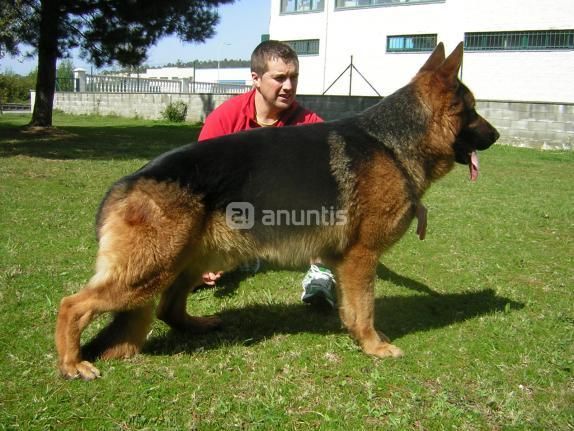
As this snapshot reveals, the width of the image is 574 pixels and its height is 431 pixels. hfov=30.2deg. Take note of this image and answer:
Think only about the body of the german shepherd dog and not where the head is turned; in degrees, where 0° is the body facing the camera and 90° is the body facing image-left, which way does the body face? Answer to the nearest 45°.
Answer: approximately 270°

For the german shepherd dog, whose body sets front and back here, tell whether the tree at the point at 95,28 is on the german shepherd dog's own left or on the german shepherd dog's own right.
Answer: on the german shepherd dog's own left

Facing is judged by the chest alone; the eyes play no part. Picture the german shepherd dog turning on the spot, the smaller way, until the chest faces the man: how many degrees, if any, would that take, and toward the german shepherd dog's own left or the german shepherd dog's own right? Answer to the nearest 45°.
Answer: approximately 90° to the german shepherd dog's own left

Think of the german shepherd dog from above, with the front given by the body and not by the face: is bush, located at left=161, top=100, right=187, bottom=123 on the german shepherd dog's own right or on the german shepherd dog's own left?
on the german shepherd dog's own left

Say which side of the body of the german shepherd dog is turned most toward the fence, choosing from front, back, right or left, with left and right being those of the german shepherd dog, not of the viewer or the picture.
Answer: left
